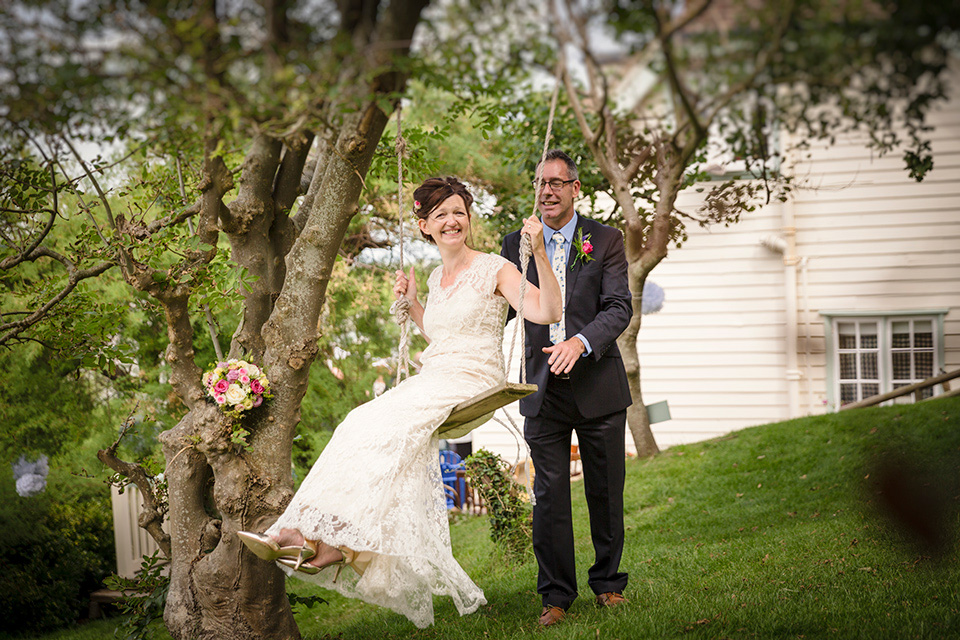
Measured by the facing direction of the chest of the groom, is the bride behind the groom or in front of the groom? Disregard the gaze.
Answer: in front

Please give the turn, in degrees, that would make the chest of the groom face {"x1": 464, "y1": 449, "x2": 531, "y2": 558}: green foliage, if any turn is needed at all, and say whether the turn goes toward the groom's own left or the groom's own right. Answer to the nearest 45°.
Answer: approximately 135° to the groom's own right

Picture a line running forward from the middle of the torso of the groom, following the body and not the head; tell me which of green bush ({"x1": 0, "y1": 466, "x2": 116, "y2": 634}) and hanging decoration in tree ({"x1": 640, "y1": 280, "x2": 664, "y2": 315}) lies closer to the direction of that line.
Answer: the green bush

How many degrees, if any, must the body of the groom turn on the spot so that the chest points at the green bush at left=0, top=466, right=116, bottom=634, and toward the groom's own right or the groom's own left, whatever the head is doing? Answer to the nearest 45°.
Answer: approximately 90° to the groom's own right

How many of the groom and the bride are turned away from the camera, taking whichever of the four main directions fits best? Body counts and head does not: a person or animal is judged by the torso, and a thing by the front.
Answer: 0

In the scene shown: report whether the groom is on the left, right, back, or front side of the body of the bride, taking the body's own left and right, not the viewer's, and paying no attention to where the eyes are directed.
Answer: back

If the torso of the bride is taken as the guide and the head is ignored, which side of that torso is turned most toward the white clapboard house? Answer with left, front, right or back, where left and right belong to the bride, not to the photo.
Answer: back

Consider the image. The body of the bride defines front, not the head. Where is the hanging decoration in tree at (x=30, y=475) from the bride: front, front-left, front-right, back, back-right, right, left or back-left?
right

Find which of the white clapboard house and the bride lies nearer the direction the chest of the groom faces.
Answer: the bride

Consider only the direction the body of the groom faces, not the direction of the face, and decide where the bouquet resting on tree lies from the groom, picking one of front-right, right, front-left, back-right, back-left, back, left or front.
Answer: front-right

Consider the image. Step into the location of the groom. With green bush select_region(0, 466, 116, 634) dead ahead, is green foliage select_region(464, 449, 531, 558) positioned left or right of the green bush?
right

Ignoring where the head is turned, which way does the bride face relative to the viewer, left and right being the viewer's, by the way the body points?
facing the viewer and to the left of the viewer

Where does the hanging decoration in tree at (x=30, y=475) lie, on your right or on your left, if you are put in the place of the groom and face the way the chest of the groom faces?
on your right
